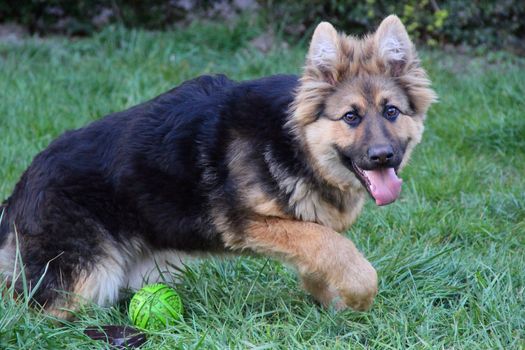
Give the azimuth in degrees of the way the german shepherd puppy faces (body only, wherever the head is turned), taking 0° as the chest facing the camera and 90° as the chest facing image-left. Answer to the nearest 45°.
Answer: approximately 270°
